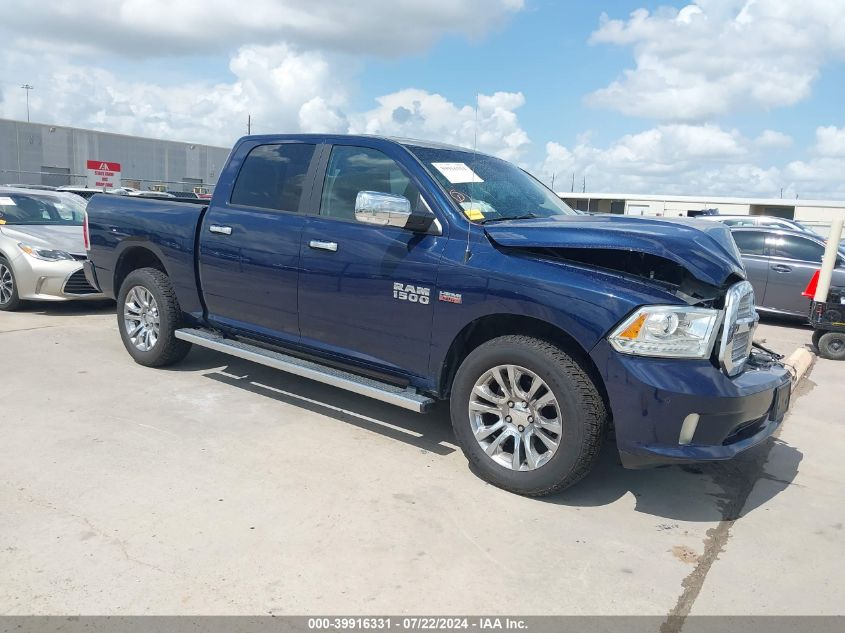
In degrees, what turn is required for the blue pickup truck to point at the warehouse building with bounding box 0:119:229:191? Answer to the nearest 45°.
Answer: approximately 180°

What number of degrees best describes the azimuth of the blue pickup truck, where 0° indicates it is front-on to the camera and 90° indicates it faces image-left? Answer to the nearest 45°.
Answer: approximately 315°

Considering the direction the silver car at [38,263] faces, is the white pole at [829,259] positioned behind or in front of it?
in front

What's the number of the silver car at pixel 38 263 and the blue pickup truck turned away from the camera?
0

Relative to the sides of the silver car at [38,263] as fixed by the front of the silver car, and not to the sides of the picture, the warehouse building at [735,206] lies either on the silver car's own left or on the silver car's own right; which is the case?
on the silver car's own left

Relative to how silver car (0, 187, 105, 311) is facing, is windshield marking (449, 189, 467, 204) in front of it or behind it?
in front

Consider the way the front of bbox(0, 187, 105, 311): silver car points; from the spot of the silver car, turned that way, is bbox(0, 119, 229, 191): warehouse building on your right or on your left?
on your left

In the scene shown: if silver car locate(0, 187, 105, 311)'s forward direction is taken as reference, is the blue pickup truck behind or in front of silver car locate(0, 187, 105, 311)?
in front

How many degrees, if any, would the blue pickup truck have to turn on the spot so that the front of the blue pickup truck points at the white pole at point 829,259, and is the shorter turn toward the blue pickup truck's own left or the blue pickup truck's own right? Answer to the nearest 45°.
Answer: approximately 90° to the blue pickup truck's own left

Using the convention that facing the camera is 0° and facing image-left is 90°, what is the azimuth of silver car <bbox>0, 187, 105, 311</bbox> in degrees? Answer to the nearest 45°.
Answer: approximately 315°

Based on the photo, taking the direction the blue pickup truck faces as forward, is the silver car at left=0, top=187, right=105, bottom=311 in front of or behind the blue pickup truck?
behind

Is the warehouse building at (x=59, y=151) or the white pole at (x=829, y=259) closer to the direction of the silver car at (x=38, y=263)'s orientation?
the white pole
